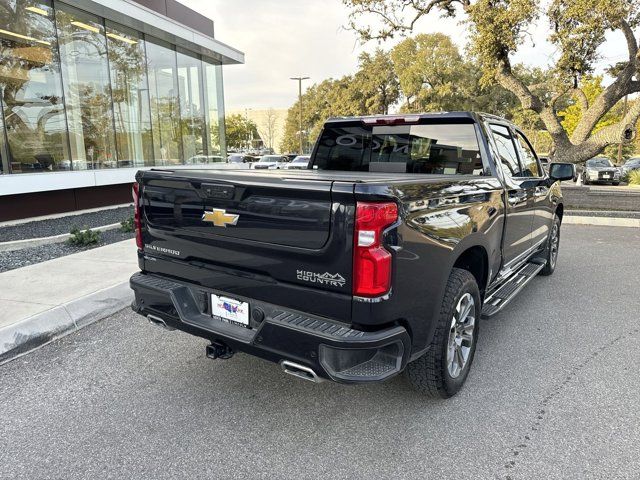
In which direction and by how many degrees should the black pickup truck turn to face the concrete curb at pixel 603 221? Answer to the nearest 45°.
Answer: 0° — it already faces it

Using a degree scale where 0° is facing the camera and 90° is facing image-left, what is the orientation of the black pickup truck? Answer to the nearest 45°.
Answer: approximately 225°

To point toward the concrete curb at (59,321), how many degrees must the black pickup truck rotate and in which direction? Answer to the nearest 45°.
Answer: approximately 90° to its left

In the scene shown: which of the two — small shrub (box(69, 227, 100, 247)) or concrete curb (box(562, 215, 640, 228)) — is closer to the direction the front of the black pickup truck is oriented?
the concrete curb

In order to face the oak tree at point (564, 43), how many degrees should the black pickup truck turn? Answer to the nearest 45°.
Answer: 0° — it already faces it

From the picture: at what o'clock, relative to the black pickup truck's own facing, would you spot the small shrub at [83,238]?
The small shrub is roughly at 9 o'clock from the black pickup truck.

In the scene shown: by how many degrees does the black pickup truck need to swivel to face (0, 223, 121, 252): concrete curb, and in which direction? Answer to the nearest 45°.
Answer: approximately 90° to its left

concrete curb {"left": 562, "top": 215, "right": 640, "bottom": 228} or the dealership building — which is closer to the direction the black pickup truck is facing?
the concrete curb

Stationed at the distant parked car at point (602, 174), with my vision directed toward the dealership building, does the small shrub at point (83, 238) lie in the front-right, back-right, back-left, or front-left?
front-left

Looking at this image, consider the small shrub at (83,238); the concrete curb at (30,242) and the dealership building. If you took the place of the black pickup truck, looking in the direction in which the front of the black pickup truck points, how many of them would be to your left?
3

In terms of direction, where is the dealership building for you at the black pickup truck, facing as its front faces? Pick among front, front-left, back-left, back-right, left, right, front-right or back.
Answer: left
